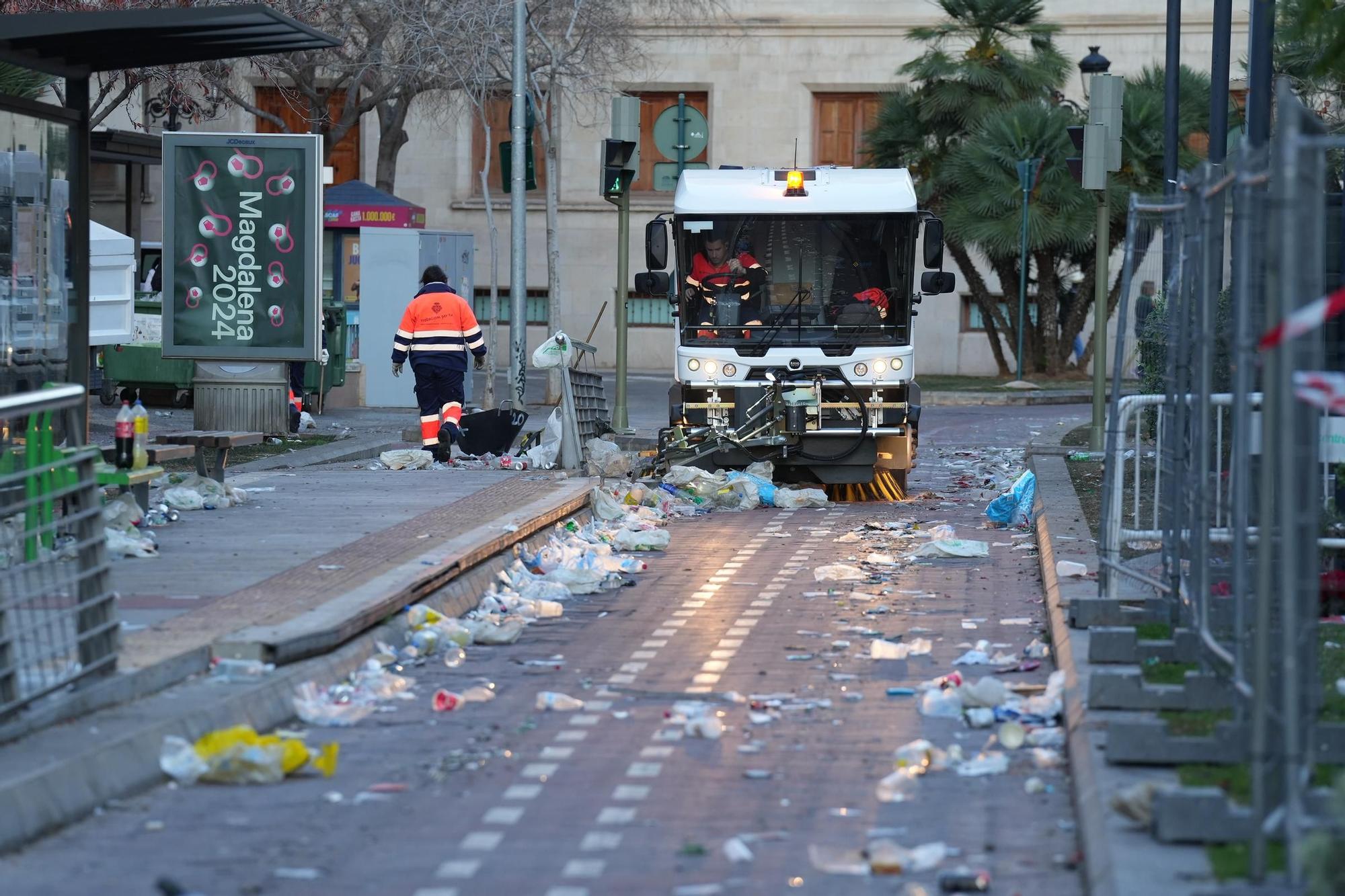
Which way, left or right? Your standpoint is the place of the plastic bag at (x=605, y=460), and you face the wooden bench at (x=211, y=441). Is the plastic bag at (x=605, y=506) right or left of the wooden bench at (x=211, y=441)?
left

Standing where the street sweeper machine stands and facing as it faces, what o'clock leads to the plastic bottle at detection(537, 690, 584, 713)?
The plastic bottle is roughly at 12 o'clock from the street sweeper machine.

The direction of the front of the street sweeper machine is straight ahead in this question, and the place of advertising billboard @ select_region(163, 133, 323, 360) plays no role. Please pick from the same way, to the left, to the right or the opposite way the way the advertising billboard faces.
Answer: the same way

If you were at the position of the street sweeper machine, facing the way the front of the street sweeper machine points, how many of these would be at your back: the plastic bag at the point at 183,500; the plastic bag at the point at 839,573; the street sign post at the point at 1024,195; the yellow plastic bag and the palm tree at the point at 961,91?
2

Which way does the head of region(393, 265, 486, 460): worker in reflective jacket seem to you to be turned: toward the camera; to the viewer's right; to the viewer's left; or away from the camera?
away from the camera

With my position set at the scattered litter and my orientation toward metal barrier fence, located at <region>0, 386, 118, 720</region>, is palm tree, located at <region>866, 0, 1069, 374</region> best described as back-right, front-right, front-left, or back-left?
back-right

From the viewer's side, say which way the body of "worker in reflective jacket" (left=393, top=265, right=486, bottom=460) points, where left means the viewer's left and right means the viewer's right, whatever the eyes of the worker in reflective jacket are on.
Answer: facing away from the viewer

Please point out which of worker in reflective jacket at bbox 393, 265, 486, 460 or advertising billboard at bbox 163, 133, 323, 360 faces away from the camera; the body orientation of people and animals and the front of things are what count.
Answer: the worker in reflective jacket

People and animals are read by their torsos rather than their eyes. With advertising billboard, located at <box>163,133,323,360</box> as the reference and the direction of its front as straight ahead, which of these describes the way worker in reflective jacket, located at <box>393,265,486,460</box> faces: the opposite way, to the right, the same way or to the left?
the opposite way

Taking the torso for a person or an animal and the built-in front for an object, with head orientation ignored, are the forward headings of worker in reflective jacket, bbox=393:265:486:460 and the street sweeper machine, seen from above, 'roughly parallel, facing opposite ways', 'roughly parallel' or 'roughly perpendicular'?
roughly parallel, facing opposite ways

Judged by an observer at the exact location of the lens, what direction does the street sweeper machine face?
facing the viewer

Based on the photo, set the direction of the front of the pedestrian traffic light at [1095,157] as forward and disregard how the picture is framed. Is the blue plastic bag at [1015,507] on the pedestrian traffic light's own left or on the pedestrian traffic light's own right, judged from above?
on the pedestrian traffic light's own left
